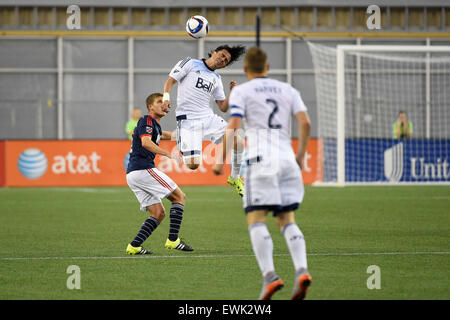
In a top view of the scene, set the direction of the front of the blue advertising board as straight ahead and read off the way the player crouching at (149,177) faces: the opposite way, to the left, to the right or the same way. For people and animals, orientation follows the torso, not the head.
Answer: to the left

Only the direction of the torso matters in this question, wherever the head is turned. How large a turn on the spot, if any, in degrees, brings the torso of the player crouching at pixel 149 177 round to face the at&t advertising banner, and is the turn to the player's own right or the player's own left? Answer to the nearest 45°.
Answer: approximately 90° to the player's own left

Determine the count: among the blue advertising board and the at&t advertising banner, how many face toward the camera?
2

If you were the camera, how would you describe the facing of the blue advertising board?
facing the viewer

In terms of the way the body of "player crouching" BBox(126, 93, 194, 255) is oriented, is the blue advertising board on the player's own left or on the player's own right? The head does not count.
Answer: on the player's own left

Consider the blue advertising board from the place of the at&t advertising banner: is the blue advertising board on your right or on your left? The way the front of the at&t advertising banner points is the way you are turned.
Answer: on your left

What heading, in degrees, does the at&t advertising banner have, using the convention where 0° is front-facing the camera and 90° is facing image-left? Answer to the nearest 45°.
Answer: approximately 0°

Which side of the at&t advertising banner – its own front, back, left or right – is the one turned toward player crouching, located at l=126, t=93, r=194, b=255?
front

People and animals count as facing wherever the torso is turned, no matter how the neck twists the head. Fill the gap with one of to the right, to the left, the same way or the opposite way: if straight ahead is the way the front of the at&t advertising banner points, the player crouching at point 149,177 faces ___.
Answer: to the left

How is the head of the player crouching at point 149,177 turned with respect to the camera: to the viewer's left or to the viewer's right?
to the viewer's right

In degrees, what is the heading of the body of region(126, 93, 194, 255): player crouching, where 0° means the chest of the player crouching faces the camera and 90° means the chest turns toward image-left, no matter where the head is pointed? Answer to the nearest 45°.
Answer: approximately 270°

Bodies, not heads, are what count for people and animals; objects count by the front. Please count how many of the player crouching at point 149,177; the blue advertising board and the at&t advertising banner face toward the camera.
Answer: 2

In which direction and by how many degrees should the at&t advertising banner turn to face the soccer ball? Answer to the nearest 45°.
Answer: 0° — it already faces it
